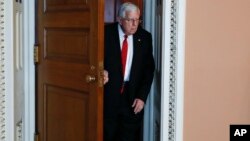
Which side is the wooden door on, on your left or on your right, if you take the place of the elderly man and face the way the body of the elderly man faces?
on your right

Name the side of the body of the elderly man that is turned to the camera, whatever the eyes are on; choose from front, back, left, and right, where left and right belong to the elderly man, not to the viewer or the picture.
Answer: front
